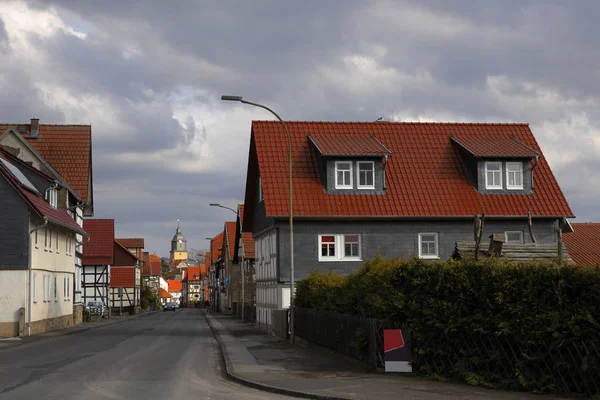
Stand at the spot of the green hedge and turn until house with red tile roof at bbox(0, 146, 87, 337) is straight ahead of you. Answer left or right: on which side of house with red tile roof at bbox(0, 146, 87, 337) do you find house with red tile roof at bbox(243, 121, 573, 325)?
right

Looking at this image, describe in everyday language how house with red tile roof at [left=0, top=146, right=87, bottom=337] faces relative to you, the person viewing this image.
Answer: facing the viewer and to the right of the viewer

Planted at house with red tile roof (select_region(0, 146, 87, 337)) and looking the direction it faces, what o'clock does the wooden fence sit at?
The wooden fence is roughly at 1 o'clock from the house with red tile roof.

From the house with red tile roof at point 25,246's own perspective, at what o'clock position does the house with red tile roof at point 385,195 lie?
the house with red tile roof at point 385,195 is roughly at 11 o'clock from the house with red tile roof at point 25,246.

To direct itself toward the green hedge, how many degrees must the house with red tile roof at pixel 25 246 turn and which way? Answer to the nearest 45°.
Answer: approximately 45° to its right
